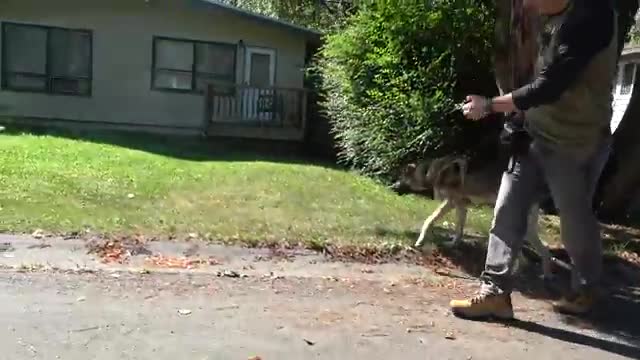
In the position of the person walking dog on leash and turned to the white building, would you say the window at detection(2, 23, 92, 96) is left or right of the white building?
left

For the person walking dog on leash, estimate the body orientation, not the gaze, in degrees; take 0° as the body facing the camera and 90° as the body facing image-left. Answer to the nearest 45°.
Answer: approximately 90°

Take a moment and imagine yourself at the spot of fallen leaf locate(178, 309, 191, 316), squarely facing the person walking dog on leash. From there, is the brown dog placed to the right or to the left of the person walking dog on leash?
left

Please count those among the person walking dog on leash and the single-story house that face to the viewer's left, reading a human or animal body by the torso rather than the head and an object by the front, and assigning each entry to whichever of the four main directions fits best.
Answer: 1

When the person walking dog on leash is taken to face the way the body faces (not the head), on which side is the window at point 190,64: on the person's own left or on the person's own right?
on the person's own right

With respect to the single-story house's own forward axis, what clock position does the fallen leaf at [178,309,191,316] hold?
The fallen leaf is roughly at 12 o'clock from the single-story house.

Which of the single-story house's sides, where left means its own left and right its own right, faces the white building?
left

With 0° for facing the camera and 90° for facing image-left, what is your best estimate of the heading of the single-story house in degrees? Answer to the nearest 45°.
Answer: approximately 0°

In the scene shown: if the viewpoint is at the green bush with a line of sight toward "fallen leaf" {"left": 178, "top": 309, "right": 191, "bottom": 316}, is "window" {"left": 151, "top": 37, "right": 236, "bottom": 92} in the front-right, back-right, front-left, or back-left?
back-right
